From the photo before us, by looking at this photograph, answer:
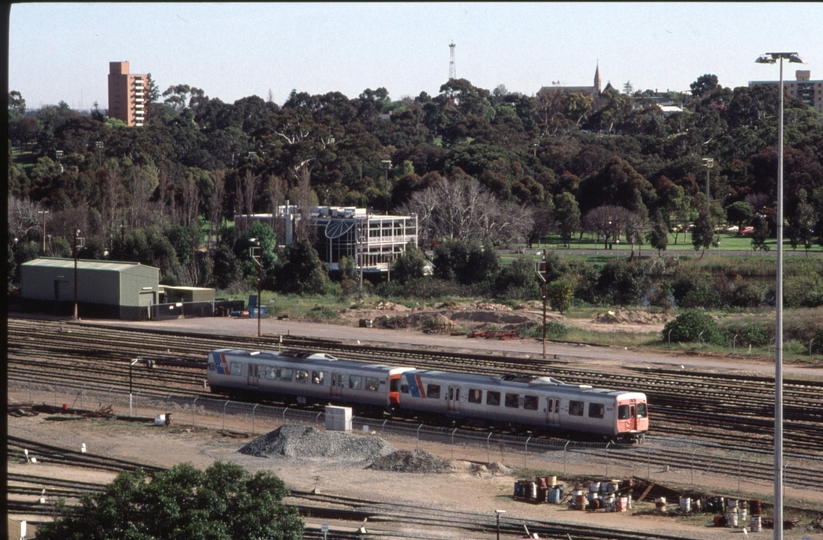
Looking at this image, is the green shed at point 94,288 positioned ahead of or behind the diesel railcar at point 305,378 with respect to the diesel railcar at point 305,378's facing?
behind

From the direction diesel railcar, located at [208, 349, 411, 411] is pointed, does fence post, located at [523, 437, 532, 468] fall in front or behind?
in front

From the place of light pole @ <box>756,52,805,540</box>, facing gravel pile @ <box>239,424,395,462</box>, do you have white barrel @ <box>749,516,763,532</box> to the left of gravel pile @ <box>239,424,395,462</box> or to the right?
right

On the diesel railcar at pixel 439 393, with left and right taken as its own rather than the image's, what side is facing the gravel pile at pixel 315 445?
right

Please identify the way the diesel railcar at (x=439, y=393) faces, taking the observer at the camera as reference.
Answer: facing the viewer and to the right of the viewer

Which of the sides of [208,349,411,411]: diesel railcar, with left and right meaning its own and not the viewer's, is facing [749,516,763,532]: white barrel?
front

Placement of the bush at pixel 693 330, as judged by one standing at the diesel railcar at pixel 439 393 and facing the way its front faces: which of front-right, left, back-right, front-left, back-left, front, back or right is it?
left

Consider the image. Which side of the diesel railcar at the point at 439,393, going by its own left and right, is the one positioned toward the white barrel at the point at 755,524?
front

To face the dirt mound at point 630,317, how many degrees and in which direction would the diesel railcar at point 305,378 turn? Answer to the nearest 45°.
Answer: approximately 90° to its left

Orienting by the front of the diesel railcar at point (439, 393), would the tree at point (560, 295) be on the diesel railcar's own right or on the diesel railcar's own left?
on the diesel railcar's own left

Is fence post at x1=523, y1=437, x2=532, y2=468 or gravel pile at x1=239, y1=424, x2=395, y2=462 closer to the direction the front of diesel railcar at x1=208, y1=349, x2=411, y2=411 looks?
the fence post

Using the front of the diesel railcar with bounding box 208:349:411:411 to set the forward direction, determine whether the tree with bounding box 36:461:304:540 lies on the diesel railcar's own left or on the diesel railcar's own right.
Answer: on the diesel railcar's own right

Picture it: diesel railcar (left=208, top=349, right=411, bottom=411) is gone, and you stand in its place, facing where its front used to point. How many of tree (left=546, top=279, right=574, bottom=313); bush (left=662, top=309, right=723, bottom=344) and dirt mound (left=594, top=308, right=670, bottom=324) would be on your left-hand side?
3

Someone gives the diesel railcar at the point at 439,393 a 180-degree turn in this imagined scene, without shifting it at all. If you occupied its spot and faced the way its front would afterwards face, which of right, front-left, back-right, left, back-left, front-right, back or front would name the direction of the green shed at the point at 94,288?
front
